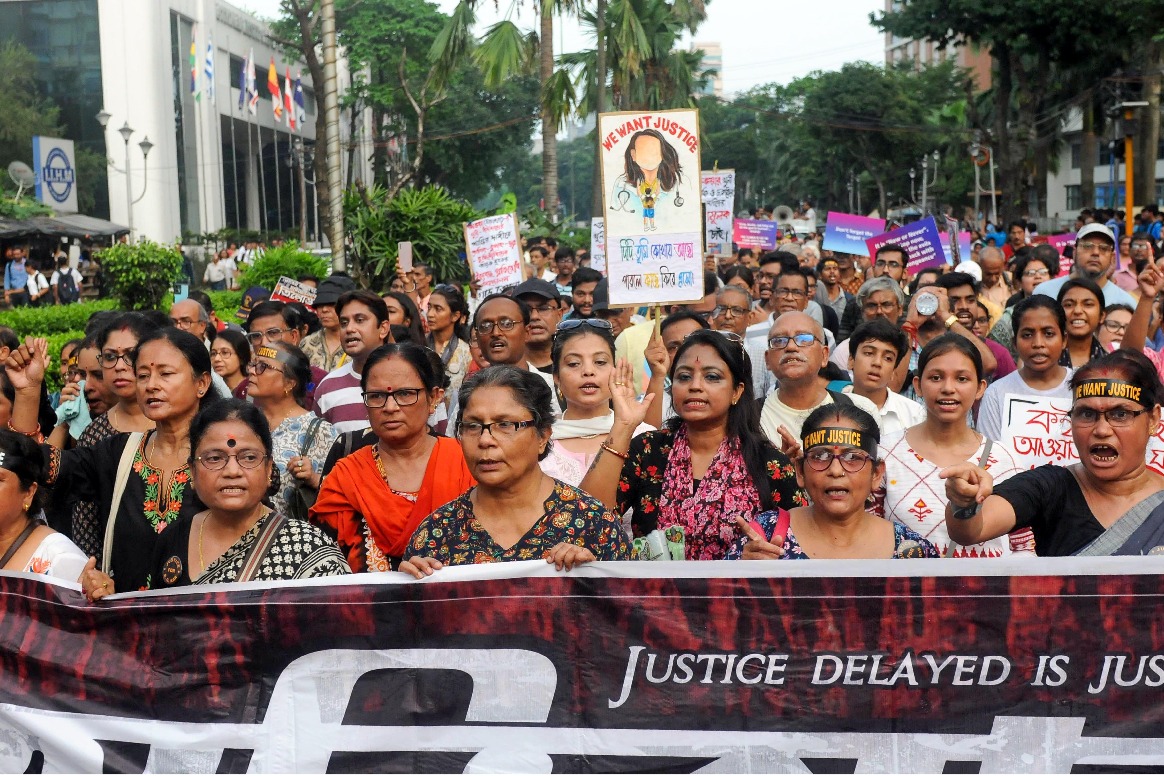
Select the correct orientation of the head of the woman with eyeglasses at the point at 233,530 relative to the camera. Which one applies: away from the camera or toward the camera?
toward the camera

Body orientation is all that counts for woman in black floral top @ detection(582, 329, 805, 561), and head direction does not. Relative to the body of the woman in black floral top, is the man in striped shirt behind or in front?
behind

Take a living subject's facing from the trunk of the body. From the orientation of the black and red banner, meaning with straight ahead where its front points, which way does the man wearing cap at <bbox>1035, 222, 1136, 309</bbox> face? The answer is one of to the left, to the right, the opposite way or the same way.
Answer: the same way

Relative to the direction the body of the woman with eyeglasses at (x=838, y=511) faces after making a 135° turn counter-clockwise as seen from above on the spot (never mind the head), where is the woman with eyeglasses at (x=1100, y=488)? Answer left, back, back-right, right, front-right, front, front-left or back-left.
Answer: front-right

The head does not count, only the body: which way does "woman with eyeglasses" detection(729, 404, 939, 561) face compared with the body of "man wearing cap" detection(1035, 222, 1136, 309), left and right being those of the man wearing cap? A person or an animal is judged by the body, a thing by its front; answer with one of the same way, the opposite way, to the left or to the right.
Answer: the same way

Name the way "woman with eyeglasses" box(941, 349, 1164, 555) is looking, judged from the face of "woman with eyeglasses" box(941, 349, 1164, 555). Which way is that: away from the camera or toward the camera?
toward the camera

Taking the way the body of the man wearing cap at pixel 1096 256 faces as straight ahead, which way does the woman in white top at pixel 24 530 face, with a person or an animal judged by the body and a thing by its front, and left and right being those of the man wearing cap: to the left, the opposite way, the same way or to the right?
the same way

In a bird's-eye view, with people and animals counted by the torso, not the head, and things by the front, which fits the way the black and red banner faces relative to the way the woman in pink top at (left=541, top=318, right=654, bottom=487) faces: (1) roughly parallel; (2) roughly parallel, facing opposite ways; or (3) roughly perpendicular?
roughly parallel

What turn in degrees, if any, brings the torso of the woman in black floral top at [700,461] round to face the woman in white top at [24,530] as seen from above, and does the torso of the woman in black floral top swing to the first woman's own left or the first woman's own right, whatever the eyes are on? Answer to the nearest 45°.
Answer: approximately 90° to the first woman's own right

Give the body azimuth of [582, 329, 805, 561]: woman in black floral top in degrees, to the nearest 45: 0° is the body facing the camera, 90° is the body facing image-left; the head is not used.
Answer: approximately 0°

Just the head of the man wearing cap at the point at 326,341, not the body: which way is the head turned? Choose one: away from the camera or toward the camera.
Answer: toward the camera

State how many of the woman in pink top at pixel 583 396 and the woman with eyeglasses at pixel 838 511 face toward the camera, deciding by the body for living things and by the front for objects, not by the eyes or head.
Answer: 2

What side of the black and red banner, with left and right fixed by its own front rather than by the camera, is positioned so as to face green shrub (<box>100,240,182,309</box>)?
back

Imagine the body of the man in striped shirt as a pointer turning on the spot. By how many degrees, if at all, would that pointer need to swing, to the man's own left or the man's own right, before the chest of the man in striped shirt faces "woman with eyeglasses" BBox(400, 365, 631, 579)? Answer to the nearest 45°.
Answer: approximately 45° to the man's own left

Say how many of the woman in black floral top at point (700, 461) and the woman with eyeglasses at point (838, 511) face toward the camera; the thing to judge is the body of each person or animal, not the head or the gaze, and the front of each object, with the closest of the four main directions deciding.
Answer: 2

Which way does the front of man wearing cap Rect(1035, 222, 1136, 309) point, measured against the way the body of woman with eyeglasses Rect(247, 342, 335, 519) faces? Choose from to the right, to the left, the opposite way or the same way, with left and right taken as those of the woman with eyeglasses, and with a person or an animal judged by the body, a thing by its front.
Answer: the same way

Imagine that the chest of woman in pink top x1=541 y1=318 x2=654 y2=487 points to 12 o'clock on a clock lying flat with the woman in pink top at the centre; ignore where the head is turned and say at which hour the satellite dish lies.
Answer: The satellite dish is roughly at 5 o'clock from the woman in pink top.

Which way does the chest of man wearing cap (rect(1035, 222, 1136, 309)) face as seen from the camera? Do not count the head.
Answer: toward the camera

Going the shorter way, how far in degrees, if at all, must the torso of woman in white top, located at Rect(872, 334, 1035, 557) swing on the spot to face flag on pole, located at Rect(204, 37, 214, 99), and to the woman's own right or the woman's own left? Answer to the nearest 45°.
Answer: approximately 135° to the woman's own right

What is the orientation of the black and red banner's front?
toward the camera

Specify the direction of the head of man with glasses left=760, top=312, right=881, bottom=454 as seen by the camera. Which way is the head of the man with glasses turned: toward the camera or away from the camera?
toward the camera

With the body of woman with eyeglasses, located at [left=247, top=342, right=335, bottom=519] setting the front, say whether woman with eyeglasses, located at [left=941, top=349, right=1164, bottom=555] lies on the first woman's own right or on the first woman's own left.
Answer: on the first woman's own left
